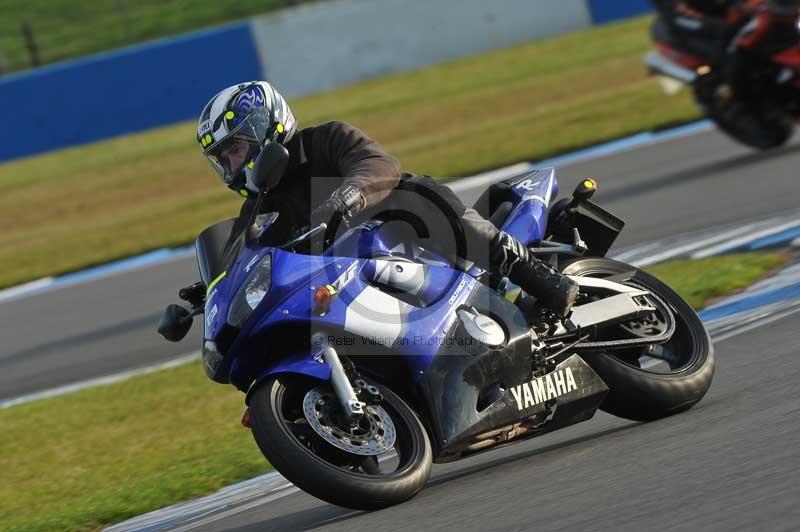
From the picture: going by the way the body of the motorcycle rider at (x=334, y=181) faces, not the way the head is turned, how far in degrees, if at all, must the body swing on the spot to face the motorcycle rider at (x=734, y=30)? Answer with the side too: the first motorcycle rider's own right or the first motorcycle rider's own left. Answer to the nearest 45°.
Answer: approximately 180°

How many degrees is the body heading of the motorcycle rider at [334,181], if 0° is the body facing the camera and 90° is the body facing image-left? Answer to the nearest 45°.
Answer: approximately 45°

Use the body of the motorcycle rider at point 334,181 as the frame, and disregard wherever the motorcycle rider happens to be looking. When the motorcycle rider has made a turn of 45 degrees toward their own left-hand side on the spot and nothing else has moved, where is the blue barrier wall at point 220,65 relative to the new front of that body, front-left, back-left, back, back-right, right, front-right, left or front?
back

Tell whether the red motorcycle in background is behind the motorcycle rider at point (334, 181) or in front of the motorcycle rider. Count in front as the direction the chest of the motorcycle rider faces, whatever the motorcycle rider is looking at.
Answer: behind
